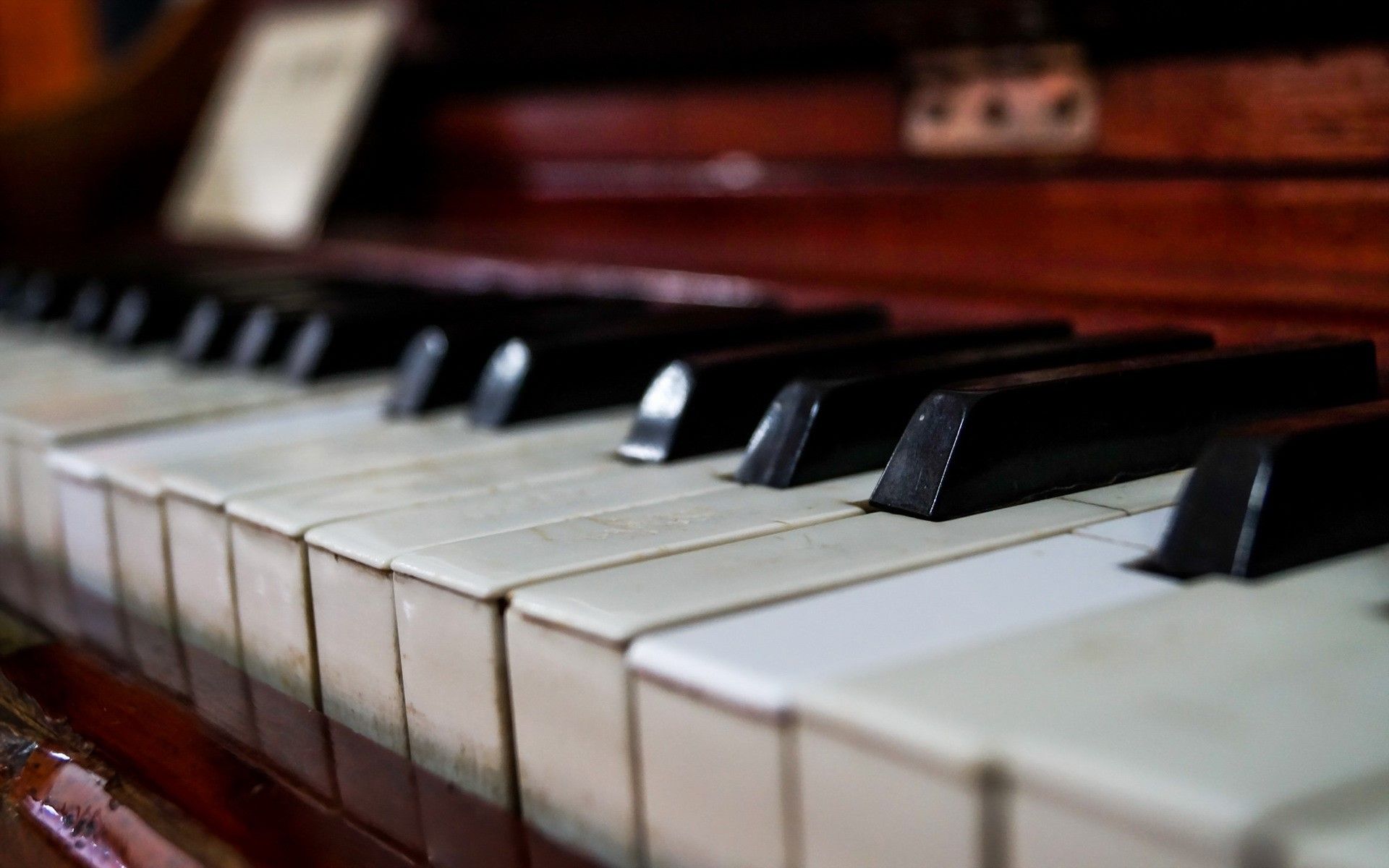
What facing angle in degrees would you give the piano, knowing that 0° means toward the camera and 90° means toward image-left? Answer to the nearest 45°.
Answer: approximately 45°
